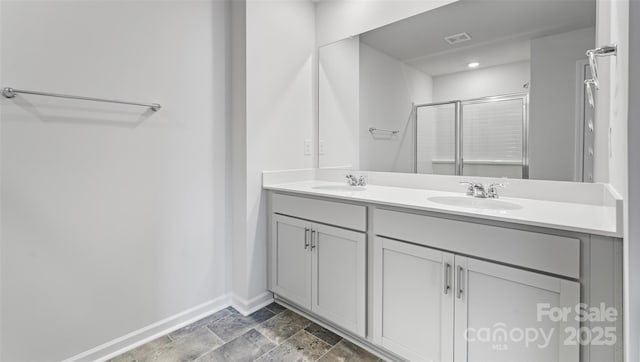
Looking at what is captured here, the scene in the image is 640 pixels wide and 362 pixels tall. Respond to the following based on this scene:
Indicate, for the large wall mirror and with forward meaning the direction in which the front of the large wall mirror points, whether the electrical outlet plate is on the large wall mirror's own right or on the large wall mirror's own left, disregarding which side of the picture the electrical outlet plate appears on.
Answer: on the large wall mirror's own right

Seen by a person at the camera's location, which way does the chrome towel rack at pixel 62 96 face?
facing the viewer and to the right of the viewer

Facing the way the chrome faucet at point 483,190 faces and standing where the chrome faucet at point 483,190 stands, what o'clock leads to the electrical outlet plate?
The electrical outlet plate is roughly at 2 o'clock from the chrome faucet.

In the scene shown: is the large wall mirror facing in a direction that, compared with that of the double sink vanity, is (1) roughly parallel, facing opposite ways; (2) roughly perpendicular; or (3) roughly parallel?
roughly parallel

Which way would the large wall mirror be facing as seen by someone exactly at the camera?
facing the viewer and to the left of the viewer

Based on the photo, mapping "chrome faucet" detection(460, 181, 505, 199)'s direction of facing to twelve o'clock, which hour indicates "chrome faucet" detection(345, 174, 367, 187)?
"chrome faucet" detection(345, 174, 367, 187) is roughly at 2 o'clock from "chrome faucet" detection(460, 181, 505, 199).

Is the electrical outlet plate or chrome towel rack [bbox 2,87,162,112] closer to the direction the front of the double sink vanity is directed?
the chrome towel rack

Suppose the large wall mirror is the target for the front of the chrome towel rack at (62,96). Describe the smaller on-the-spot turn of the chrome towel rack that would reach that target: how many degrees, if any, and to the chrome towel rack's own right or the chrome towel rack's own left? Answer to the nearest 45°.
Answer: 0° — it already faces it

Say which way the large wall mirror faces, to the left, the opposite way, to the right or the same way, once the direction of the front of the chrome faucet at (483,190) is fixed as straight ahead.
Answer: the same way

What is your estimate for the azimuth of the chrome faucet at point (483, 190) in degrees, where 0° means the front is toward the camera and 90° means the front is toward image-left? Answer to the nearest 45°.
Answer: approximately 45°
